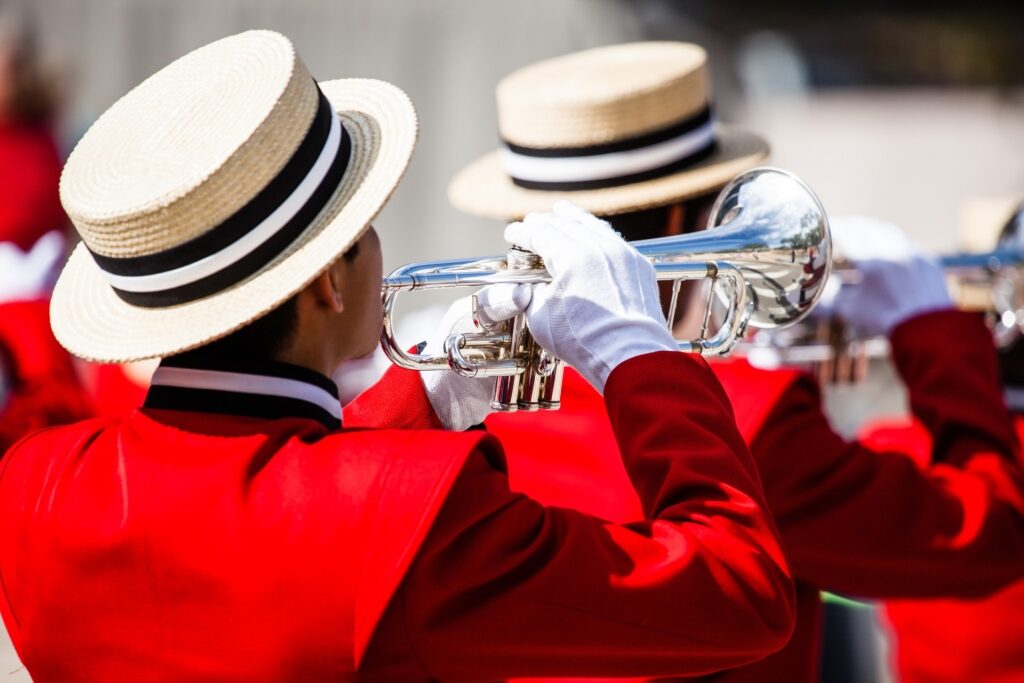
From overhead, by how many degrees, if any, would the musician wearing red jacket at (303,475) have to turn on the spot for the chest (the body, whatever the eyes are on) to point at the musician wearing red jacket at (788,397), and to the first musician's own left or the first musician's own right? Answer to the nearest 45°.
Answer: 0° — they already face them

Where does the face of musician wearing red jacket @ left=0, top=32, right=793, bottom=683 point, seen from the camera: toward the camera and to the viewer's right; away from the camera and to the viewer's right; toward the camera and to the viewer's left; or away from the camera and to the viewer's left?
away from the camera and to the viewer's right

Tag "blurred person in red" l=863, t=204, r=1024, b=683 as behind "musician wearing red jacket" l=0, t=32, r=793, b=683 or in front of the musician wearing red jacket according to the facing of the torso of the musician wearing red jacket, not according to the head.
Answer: in front

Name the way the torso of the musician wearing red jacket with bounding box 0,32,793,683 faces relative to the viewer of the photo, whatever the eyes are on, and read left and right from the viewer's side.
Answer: facing away from the viewer and to the right of the viewer

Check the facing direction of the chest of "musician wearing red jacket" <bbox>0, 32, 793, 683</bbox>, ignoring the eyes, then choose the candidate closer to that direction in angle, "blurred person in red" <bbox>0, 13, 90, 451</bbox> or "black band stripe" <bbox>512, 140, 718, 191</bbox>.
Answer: the black band stripe

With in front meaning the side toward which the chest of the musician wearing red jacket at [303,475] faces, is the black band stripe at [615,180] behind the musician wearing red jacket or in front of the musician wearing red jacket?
in front

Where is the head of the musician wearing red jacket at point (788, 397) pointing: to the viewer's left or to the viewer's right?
to the viewer's right
